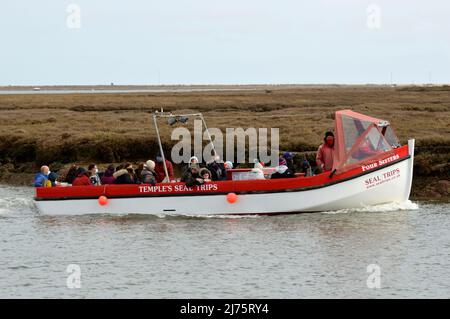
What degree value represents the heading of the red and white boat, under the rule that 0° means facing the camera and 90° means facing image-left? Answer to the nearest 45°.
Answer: approximately 270°
